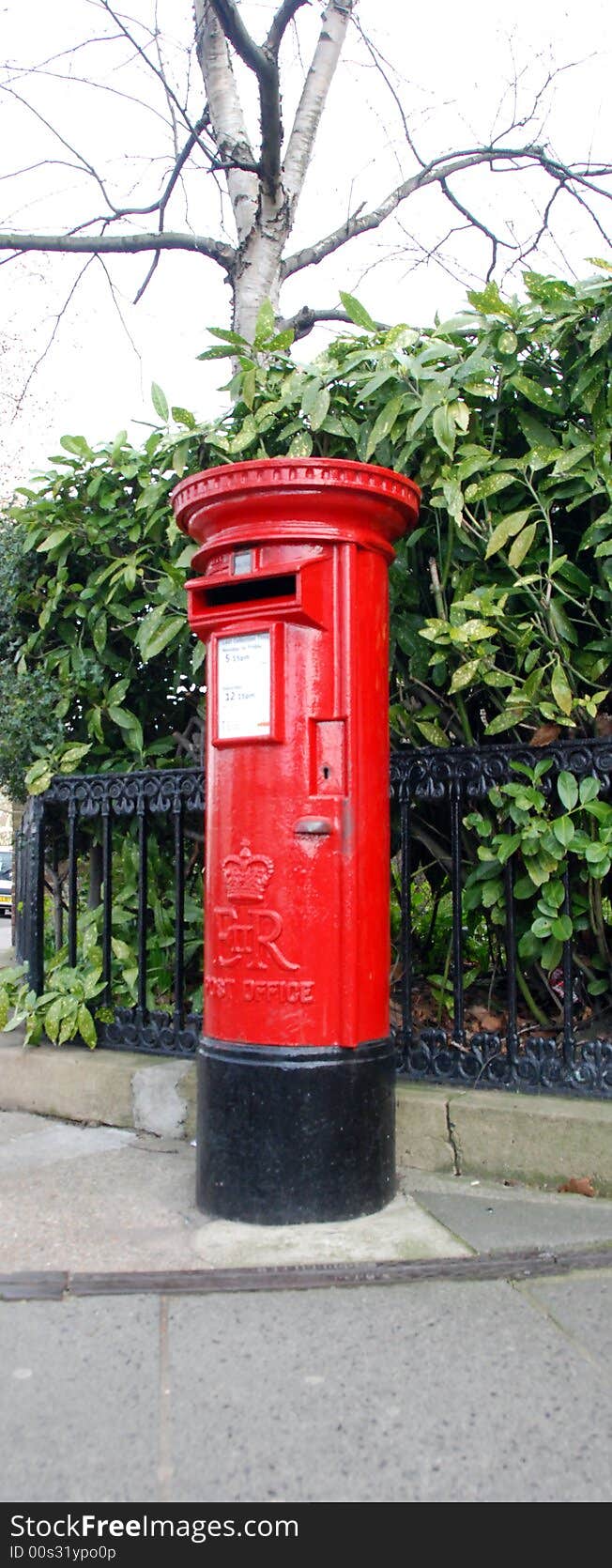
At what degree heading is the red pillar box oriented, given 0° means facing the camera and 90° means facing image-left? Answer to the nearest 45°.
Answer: approximately 45°

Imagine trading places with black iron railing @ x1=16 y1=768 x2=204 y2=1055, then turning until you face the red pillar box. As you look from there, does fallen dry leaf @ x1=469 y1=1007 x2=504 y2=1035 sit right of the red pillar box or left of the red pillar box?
left

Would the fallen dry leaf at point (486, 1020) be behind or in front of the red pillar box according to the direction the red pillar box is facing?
behind

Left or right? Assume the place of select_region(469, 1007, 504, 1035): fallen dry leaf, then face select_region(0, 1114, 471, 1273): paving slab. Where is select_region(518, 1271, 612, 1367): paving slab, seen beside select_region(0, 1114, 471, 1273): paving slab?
left

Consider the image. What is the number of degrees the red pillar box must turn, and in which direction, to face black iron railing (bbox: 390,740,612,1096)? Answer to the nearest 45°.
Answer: approximately 180°

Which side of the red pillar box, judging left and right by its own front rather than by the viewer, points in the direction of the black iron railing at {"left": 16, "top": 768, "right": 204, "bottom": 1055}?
right
